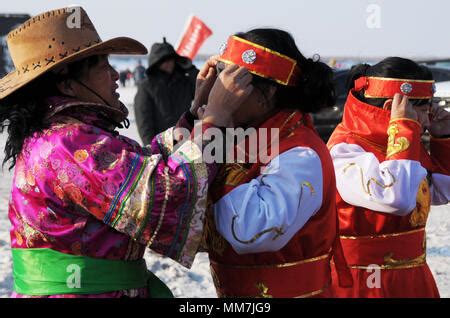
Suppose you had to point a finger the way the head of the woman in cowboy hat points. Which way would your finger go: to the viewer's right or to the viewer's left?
to the viewer's right

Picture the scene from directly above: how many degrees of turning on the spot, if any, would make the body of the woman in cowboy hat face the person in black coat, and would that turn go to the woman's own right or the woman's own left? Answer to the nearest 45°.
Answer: approximately 90° to the woman's own left

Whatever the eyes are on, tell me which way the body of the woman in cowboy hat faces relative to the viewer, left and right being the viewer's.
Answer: facing to the right of the viewer
